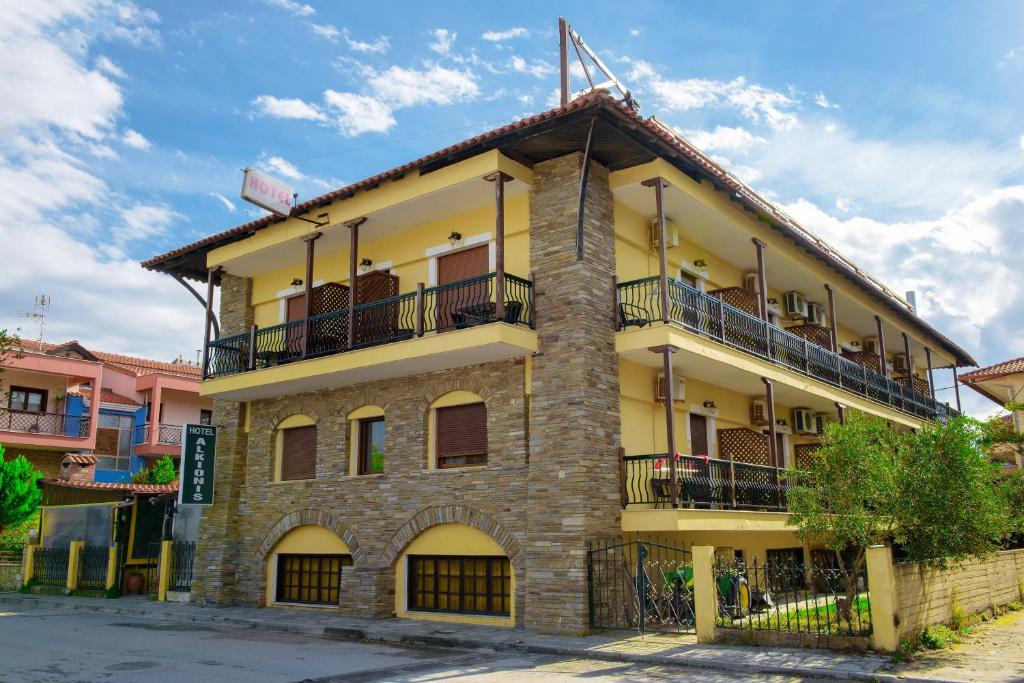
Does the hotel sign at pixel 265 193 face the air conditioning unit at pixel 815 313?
no

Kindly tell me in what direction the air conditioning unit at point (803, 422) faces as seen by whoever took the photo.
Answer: facing the viewer and to the right of the viewer

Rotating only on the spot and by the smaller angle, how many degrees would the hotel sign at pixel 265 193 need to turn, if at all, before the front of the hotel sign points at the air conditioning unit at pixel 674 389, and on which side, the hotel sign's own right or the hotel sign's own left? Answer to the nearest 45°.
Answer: approximately 45° to the hotel sign's own left

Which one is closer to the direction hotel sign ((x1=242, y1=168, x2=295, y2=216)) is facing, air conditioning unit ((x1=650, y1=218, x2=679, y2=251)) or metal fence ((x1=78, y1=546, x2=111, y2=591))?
the air conditioning unit

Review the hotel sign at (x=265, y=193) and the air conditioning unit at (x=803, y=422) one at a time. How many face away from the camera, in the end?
0

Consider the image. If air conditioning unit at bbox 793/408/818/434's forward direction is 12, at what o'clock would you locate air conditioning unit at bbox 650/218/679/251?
air conditioning unit at bbox 650/218/679/251 is roughly at 2 o'clock from air conditioning unit at bbox 793/408/818/434.

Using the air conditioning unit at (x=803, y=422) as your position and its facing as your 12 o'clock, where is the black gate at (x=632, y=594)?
The black gate is roughly at 2 o'clock from the air conditioning unit.

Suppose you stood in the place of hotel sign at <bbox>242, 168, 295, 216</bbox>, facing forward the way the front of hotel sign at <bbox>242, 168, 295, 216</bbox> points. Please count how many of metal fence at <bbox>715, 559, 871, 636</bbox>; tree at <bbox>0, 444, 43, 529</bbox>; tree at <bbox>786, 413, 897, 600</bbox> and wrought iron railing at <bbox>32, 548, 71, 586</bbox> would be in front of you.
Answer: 2

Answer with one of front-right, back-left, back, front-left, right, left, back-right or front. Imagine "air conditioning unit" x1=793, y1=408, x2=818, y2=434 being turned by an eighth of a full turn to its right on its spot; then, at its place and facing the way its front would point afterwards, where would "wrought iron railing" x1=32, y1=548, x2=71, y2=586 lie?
right

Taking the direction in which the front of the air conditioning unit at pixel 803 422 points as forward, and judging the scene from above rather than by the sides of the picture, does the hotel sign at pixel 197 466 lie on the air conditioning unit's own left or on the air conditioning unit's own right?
on the air conditioning unit's own right

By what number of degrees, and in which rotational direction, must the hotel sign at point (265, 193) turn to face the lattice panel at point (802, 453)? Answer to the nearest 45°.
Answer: approximately 45° to its left

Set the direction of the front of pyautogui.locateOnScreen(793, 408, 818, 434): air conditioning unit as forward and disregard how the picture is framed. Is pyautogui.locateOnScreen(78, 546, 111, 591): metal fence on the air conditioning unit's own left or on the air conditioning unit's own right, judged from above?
on the air conditioning unit's own right
